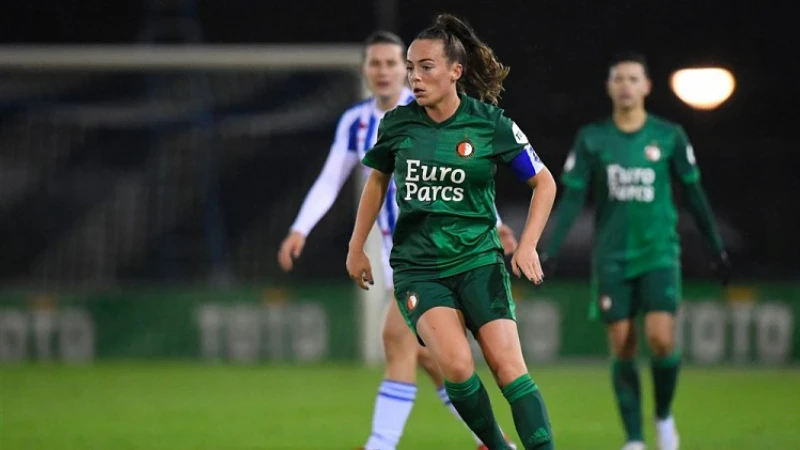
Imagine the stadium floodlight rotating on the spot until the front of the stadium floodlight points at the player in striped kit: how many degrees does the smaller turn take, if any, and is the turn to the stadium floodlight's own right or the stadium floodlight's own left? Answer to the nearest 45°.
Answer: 0° — it already faces them

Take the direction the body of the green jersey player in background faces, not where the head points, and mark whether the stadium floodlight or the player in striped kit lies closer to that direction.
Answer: the player in striped kit

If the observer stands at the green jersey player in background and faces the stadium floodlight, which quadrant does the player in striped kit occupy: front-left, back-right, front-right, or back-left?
back-left

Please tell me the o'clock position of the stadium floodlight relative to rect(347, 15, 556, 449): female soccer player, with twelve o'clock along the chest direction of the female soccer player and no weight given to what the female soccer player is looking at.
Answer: The stadium floodlight is roughly at 5 o'clock from the female soccer player.

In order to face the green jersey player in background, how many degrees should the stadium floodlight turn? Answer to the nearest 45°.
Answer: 0° — it already faces them

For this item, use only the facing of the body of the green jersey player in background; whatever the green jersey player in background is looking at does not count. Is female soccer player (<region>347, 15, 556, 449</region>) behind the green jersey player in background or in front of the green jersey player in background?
in front

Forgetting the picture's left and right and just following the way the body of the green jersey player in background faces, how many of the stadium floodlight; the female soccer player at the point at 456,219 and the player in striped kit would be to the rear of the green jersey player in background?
1

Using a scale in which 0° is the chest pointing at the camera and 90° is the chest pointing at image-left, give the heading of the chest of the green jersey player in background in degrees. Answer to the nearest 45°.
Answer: approximately 0°

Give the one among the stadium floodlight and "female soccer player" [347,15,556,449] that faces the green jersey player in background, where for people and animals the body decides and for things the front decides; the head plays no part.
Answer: the stadium floodlight

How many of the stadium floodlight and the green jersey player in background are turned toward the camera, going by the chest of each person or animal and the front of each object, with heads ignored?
2

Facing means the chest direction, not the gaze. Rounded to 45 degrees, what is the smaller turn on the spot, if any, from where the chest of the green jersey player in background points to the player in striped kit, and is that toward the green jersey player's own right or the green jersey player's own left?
approximately 45° to the green jersey player's own right
